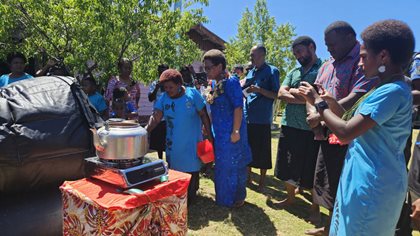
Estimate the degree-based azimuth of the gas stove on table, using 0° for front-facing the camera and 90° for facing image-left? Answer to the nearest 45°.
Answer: approximately 315°

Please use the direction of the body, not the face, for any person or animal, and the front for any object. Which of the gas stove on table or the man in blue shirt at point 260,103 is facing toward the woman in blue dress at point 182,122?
the man in blue shirt

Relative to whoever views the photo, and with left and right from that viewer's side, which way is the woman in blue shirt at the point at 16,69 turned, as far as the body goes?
facing the viewer

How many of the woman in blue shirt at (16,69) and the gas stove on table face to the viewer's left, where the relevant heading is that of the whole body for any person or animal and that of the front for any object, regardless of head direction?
0

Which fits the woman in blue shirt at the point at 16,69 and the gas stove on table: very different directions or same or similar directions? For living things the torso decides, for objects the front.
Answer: same or similar directions

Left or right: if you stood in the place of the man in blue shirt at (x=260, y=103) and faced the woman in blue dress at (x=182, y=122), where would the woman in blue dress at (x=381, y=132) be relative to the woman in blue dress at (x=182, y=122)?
left

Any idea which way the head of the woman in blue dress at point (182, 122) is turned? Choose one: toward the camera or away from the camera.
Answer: toward the camera

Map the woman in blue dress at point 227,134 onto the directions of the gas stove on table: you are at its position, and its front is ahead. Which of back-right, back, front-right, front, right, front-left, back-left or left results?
left

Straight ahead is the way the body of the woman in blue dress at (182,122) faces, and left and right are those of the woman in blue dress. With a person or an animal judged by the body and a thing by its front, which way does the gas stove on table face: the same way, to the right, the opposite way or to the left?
to the left

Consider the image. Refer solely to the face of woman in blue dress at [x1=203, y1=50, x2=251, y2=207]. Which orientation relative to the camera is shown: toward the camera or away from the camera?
toward the camera

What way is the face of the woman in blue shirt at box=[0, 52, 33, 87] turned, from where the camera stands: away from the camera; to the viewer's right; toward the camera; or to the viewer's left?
toward the camera

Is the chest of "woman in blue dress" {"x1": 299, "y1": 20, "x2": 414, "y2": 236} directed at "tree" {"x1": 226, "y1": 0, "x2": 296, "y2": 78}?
no

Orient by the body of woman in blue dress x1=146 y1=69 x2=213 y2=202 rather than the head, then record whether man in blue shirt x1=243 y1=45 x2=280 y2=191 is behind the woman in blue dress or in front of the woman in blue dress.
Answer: behind

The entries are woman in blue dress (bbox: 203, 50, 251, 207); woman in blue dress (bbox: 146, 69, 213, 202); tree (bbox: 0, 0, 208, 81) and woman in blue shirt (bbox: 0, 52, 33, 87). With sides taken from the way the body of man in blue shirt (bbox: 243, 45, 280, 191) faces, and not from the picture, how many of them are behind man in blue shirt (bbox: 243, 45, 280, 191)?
0

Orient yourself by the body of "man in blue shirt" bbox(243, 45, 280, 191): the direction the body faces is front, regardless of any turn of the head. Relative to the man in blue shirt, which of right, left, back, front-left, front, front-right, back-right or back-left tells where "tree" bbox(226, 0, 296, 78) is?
back-right

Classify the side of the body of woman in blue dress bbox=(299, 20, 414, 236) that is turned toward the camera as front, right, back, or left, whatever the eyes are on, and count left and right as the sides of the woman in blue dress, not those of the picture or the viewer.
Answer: left

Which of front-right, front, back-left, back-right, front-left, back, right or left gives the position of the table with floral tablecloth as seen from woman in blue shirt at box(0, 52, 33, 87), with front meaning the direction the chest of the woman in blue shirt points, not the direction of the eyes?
front
